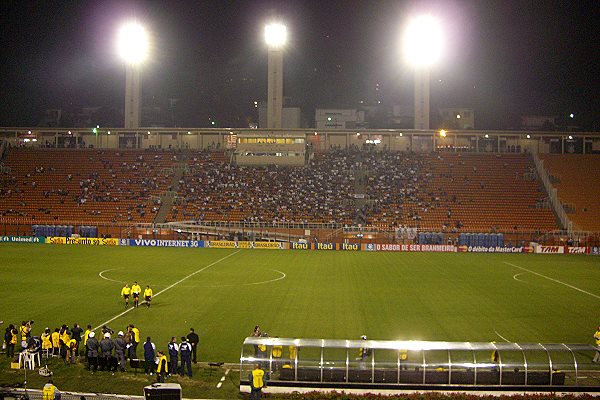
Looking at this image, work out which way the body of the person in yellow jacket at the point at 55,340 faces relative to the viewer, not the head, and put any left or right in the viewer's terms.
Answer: facing away from the viewer

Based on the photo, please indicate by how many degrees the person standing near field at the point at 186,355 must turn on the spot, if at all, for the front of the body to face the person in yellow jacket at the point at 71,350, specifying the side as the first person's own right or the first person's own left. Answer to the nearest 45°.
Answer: approximately 45° to the first person's own left

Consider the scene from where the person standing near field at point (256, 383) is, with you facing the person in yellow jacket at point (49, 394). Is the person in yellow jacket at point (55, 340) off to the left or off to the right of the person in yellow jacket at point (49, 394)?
right

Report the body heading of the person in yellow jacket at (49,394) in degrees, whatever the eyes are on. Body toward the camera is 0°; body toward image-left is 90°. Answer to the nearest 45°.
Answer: approximately 180°

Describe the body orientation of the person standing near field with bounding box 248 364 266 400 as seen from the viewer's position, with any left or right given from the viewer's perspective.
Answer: facing away from the viewer

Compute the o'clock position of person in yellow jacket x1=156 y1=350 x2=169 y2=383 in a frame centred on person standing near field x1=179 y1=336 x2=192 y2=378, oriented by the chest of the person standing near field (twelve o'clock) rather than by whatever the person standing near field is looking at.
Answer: The person in yellow jacket is roughly at 8 o'clock from the person standing near field.

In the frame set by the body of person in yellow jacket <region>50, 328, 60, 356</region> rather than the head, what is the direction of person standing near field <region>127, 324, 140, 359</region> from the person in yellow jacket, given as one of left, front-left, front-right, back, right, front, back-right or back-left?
back-right

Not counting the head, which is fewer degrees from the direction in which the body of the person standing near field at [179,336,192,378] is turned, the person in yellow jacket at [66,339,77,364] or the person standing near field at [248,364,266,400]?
the person in yellow jacket

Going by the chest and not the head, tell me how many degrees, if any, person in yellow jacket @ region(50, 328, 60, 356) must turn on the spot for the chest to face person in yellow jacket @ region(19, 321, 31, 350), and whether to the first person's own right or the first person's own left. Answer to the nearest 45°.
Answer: approximately 90° to the first person's own left

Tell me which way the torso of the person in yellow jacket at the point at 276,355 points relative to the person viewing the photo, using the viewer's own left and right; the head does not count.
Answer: facing away from the viewer

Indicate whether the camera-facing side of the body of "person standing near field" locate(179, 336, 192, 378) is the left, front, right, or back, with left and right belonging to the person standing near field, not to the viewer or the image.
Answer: back
